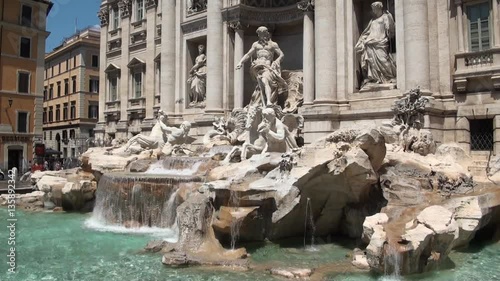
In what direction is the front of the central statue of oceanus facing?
toward the camera

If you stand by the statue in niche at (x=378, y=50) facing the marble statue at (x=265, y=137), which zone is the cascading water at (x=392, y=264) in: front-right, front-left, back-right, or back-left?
front-left

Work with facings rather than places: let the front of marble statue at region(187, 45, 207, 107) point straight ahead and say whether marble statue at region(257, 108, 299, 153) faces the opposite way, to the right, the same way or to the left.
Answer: the same way

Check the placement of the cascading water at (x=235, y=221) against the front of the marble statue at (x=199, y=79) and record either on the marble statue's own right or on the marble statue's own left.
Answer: on the marble statue's own left

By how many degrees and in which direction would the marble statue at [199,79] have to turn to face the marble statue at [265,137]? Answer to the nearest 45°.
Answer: approximately 45° to its left

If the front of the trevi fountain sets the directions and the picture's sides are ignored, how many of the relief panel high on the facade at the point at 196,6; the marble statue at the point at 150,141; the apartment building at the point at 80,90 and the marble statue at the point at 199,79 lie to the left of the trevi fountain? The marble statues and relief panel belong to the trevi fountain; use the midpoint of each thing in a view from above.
0

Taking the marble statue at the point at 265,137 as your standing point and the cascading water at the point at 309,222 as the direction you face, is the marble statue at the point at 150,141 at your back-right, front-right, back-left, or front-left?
back-right

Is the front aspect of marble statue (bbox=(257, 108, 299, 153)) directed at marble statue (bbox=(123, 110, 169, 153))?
no

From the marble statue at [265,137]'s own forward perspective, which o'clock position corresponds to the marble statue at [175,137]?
the marble statue at [175,137] is roughly at 3 o'clock from the marble statue at [265,137].

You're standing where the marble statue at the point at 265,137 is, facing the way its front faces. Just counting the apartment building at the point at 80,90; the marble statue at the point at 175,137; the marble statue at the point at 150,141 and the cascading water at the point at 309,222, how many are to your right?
3

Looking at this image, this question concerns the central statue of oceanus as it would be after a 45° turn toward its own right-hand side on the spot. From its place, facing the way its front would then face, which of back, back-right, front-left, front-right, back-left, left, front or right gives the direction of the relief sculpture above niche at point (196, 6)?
right

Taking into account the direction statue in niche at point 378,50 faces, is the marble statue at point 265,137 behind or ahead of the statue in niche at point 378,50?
ahead

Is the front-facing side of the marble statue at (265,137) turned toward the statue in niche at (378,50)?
no

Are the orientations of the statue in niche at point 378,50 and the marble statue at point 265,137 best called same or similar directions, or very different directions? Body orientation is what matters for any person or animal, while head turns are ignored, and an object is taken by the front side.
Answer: same or similar directions

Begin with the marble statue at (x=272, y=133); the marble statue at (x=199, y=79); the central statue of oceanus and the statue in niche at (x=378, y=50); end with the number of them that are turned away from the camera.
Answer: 0

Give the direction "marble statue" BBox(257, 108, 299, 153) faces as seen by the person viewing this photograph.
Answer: facing the viewer and to the left of the viewer

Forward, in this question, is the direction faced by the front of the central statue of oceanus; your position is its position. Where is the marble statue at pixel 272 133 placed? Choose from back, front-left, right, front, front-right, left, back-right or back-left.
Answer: front
